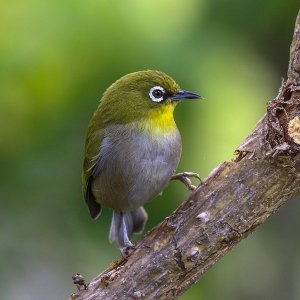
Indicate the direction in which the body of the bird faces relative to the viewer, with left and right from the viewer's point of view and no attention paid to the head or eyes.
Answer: facing the viewer and to the right of the viewer
